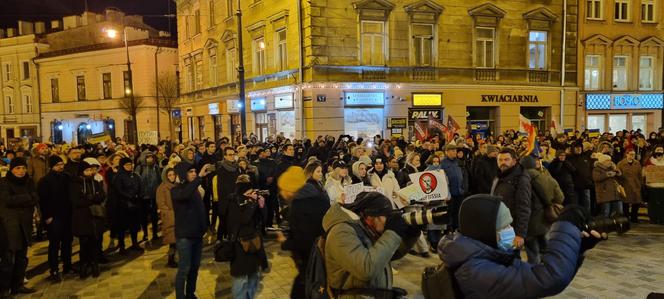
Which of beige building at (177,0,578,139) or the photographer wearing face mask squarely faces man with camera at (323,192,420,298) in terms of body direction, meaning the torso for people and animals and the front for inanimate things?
the beige building

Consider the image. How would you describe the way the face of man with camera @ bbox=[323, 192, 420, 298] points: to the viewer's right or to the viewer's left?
to the viewer's right

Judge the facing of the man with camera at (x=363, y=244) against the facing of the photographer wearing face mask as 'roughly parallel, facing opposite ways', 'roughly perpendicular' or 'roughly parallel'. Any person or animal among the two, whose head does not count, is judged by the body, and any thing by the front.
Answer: roughly parallel

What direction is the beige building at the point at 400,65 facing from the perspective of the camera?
toward the camera

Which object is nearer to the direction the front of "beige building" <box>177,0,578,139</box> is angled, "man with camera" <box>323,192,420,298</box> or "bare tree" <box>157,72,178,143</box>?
the man with camera

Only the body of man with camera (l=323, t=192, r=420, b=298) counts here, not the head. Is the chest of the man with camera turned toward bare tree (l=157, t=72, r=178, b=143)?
no

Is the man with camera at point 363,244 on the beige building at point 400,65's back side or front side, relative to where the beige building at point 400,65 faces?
on the front side

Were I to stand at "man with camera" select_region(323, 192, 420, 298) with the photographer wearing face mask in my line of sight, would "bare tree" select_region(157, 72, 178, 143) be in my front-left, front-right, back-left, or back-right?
back-left

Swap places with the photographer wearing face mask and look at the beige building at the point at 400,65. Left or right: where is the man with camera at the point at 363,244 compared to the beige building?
left
